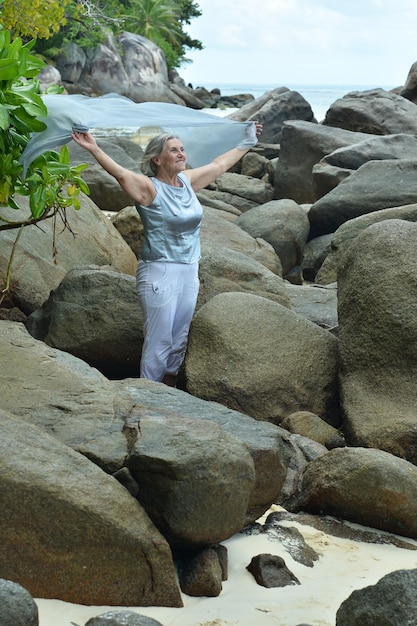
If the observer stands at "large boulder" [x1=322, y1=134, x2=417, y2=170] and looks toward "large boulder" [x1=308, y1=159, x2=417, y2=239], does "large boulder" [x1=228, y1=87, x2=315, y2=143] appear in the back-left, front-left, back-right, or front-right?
back-right

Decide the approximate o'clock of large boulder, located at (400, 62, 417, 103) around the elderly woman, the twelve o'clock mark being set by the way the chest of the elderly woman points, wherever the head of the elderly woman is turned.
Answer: The large boulder is roughly at 8 o'clock from the elderly woman.

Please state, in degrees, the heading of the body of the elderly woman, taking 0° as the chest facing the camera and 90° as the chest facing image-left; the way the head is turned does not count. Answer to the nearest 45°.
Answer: approximately 315°

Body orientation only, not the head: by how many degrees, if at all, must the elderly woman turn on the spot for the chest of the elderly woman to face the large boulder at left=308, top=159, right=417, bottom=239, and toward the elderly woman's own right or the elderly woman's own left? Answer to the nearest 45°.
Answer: approximately 90° to the elderly woman's own left

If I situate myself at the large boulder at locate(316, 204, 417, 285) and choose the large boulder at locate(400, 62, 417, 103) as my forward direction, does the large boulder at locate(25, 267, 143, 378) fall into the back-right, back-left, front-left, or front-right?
back-left

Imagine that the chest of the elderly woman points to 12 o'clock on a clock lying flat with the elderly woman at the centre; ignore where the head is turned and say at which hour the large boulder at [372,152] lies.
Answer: The large boulder is roughly at 8 o'clock from the elderly woman.

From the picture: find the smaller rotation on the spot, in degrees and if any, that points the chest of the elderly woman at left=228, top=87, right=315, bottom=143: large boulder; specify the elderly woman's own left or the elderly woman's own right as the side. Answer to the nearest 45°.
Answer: approximately 135° to the elderly woman's own left

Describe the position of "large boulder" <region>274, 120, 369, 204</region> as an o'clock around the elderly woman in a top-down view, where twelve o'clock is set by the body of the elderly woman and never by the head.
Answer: The large boulder is roughly at 8 o'clock from the elderly woman.

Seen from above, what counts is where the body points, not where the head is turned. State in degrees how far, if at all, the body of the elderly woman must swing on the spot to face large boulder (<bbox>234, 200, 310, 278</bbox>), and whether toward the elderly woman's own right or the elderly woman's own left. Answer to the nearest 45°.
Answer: approximately 135° to the elderly woman's own left

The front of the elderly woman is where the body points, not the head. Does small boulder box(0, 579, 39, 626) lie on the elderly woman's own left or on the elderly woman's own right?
on the elderly woman's own right
